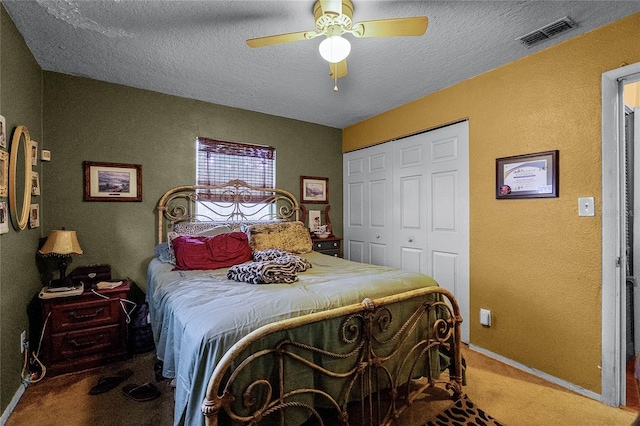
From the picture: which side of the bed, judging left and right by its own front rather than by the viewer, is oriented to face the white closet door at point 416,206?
left

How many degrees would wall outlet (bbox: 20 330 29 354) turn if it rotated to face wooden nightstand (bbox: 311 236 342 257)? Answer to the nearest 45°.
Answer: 0° — it already faces it

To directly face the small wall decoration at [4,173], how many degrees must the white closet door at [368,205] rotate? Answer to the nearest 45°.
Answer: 0° — it already faces it

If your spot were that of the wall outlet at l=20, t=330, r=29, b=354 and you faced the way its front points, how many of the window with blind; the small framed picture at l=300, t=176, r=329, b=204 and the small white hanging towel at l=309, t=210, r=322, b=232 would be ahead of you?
3

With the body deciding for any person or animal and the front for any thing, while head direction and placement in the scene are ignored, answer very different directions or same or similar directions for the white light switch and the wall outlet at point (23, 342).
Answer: very different directions

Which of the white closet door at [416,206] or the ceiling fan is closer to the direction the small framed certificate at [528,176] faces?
the ceiling fan

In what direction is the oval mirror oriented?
to the viewer's right

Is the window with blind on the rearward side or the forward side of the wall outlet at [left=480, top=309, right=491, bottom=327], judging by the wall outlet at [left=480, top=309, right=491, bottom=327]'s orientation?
on the forward side

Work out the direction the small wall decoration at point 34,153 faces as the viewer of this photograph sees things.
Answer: facing to the right of the viewer

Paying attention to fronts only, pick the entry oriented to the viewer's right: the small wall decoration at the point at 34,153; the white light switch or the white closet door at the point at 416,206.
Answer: the small wall decoration

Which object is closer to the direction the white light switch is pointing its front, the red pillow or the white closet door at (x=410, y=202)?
the red pillow

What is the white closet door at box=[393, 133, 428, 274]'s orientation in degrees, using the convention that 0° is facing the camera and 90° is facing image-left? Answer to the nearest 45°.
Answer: approximately 45°

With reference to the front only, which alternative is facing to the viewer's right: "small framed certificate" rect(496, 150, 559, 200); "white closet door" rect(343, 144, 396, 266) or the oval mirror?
the oval mirror

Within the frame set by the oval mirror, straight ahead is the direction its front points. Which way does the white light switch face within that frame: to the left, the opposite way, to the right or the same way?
the opposite way

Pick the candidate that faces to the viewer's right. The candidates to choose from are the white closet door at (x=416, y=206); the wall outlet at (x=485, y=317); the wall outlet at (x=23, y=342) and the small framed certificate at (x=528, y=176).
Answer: the wall outlet at (x=23, y=342)
